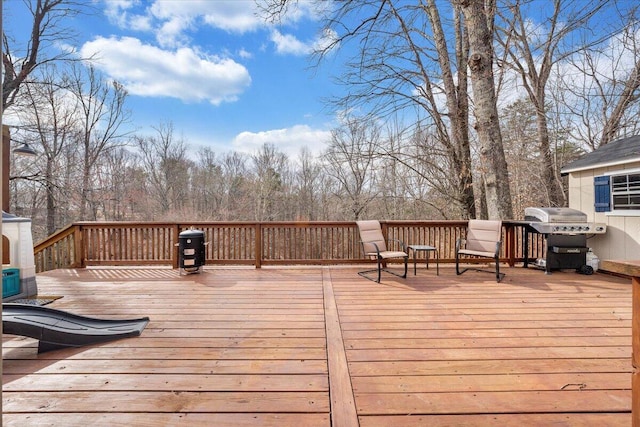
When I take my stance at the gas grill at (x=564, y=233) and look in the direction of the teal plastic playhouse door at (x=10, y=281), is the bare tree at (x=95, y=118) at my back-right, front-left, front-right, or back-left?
front-right

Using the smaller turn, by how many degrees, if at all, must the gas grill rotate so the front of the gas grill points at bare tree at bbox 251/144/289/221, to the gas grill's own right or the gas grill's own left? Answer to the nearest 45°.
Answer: approximately 180°

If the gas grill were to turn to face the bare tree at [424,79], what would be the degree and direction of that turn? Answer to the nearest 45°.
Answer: approximately 180°

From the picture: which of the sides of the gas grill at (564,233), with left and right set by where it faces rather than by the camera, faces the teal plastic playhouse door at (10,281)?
right

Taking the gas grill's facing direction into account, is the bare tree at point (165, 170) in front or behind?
behind

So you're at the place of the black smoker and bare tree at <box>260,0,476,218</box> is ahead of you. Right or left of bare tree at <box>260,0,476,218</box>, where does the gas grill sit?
right

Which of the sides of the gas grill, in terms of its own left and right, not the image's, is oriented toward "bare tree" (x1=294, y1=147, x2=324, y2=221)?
back

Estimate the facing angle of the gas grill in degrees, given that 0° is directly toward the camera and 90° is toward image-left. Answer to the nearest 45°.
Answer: approximately 315°

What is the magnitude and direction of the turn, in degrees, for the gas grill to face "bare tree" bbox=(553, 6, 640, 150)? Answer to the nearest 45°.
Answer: approximately 135° to its left
